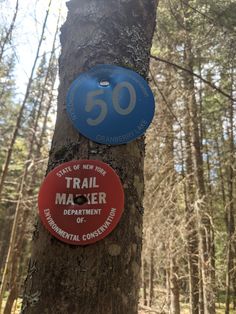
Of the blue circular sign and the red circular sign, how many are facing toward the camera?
2

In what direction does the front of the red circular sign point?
toward the camera

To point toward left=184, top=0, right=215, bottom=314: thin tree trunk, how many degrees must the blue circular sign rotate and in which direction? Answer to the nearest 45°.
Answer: approximately 180°

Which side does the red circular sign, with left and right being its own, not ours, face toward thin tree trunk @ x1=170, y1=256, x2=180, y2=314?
back

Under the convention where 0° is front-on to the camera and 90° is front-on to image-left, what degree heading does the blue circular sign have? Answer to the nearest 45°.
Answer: approximately 0°

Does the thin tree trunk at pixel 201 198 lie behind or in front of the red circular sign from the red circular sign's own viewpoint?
behind

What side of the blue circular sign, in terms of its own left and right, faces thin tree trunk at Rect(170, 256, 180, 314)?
back

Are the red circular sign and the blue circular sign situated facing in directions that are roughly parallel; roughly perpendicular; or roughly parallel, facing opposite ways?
roughly parallel
